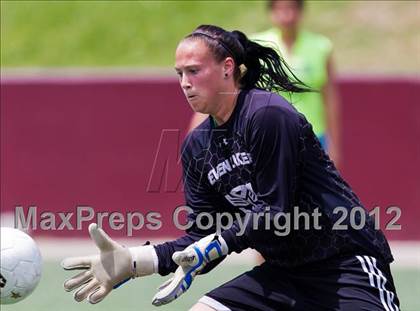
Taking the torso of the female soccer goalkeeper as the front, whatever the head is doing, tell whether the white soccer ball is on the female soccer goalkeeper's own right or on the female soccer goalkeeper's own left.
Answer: on the female soccer goalkeeper's own right

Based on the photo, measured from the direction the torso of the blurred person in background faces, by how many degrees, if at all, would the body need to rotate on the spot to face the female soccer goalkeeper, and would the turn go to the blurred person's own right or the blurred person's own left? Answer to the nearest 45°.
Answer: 0° — they already face them

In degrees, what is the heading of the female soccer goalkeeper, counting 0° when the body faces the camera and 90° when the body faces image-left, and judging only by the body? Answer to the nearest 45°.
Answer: approximately 45°

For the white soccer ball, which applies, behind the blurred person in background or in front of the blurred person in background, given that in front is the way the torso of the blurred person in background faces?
in front

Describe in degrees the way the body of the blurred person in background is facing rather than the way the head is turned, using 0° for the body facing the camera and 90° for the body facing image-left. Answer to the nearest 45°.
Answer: approximately 0°

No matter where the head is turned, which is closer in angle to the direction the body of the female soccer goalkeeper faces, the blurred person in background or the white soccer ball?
the white soccer ball
